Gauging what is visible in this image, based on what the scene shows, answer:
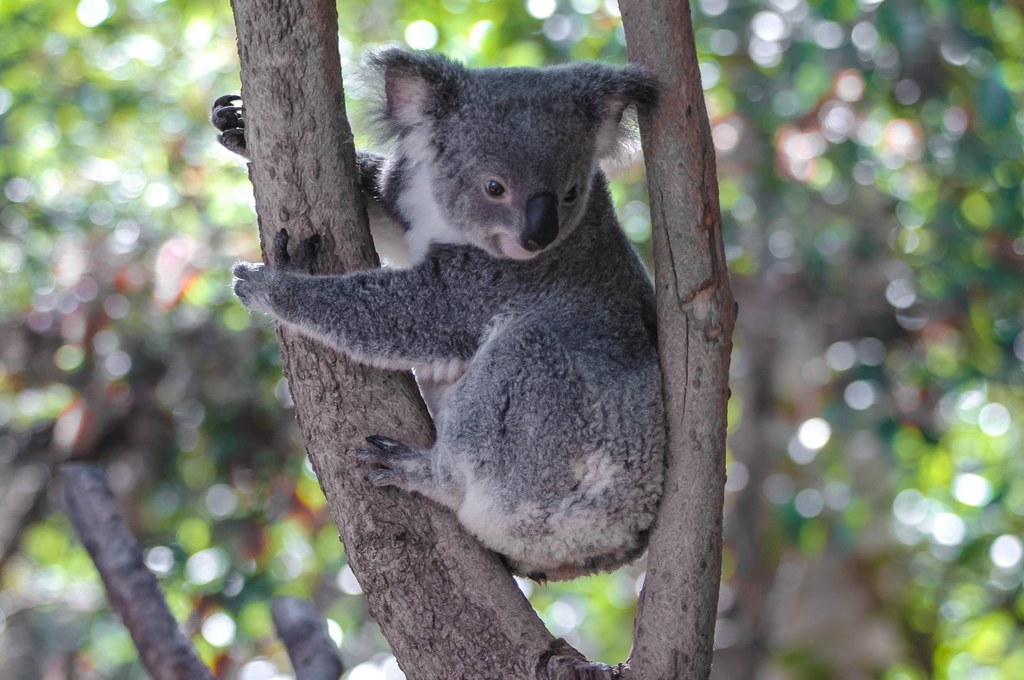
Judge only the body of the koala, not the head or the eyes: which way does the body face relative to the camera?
to the viewer's left

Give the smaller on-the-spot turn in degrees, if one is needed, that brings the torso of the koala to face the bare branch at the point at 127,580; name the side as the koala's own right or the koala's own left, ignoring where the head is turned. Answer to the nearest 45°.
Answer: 0° — it already faces it
